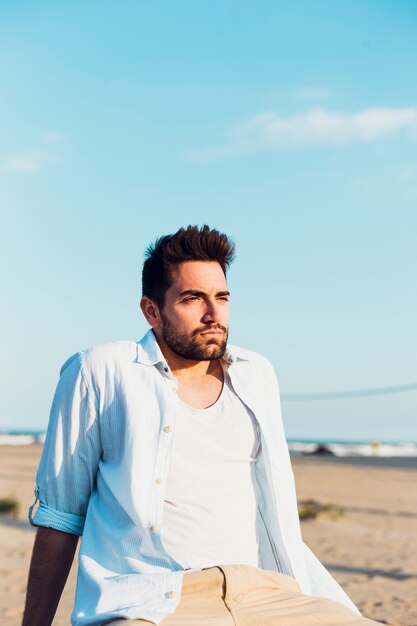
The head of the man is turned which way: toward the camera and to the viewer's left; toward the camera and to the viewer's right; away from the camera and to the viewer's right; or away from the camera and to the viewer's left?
toward the camera and to the viewer's right

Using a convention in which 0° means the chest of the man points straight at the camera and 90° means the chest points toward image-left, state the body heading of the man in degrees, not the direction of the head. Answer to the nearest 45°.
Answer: approximately 315°
